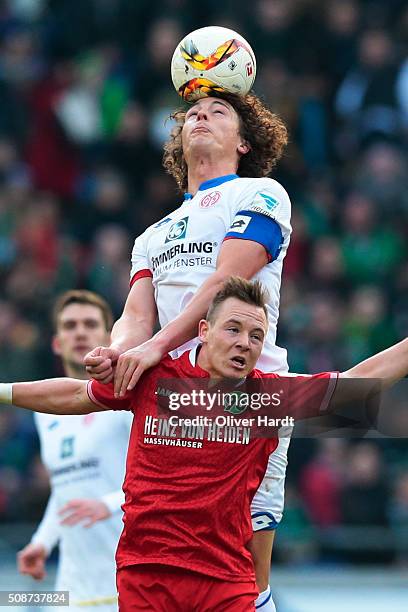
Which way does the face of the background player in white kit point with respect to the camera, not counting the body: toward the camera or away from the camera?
toward the camera

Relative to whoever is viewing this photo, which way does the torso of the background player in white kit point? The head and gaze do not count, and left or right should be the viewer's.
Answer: facing the viewer

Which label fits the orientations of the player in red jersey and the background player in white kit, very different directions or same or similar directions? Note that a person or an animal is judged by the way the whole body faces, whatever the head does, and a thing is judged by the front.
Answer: same or similar directions

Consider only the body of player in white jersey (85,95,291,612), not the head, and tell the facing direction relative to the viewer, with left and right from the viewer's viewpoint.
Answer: facing the viewer and to the left of the viewer

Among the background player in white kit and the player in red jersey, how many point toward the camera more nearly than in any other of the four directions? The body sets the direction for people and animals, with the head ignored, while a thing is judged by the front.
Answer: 2

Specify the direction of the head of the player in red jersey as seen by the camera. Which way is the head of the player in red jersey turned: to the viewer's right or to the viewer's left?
to the viewer's right
